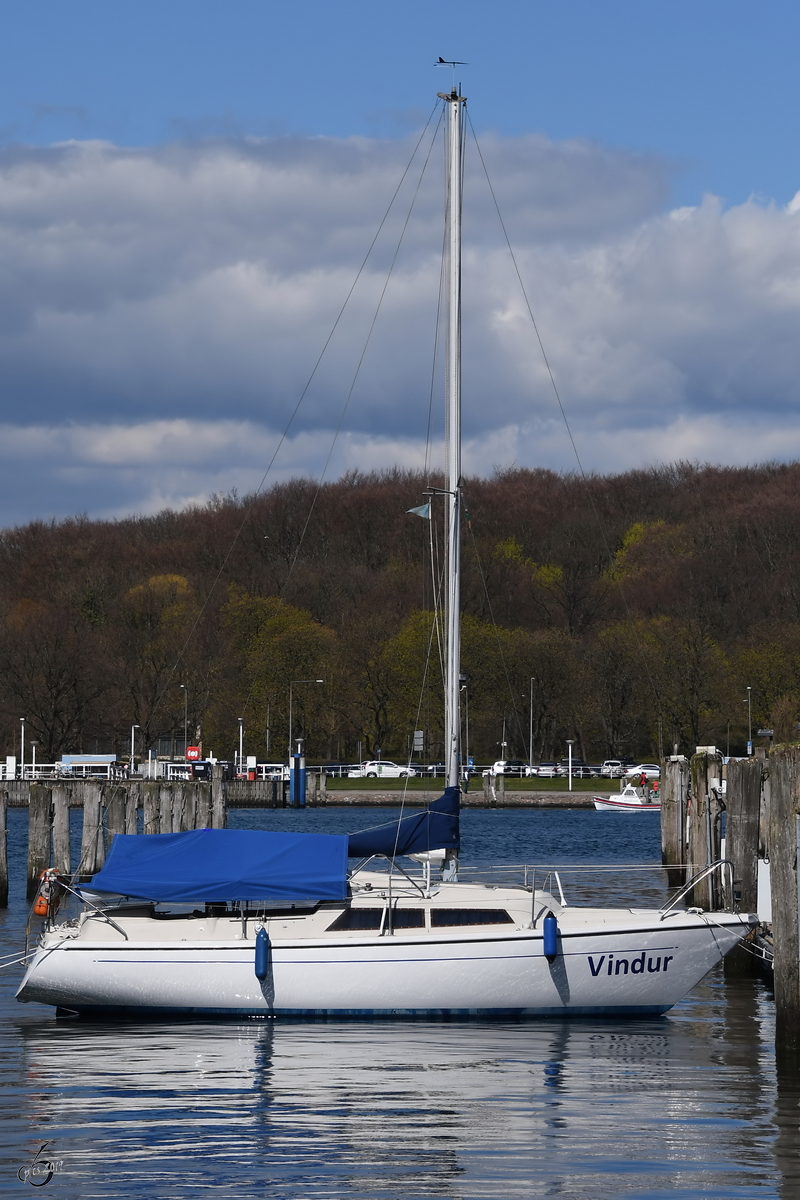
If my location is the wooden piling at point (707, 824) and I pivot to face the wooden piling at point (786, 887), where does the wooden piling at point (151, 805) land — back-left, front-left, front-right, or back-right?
back-right

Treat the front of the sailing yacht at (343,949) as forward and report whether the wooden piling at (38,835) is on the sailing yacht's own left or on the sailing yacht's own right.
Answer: on the sailing yacht's own left

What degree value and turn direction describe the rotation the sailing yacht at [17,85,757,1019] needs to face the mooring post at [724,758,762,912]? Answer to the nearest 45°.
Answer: approximately 45° to its left

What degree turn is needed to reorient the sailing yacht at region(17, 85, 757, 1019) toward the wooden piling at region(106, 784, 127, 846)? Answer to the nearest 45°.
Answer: approximately 90° to its left

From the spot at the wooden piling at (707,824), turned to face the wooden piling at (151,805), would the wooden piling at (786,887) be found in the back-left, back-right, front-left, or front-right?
back-left

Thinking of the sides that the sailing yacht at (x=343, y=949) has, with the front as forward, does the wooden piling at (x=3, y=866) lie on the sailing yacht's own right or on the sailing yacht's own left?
on the sailing yacht's own left

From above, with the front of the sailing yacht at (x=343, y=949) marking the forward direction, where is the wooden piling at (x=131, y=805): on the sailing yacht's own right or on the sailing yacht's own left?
on the sailing yacht's own left

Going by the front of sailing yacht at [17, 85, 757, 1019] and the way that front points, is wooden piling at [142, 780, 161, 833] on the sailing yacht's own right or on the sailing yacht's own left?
on the sailing yacht's own left

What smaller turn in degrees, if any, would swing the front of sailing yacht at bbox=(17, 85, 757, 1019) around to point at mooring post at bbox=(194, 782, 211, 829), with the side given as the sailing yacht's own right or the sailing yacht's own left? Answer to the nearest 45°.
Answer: approximately 90° to the sailing yacht's own left

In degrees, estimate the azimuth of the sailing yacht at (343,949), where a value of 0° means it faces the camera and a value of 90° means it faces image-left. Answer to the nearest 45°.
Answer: approximately 270°

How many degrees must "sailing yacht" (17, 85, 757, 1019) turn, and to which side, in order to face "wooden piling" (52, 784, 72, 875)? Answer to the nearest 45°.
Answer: approximately 135° to its left
